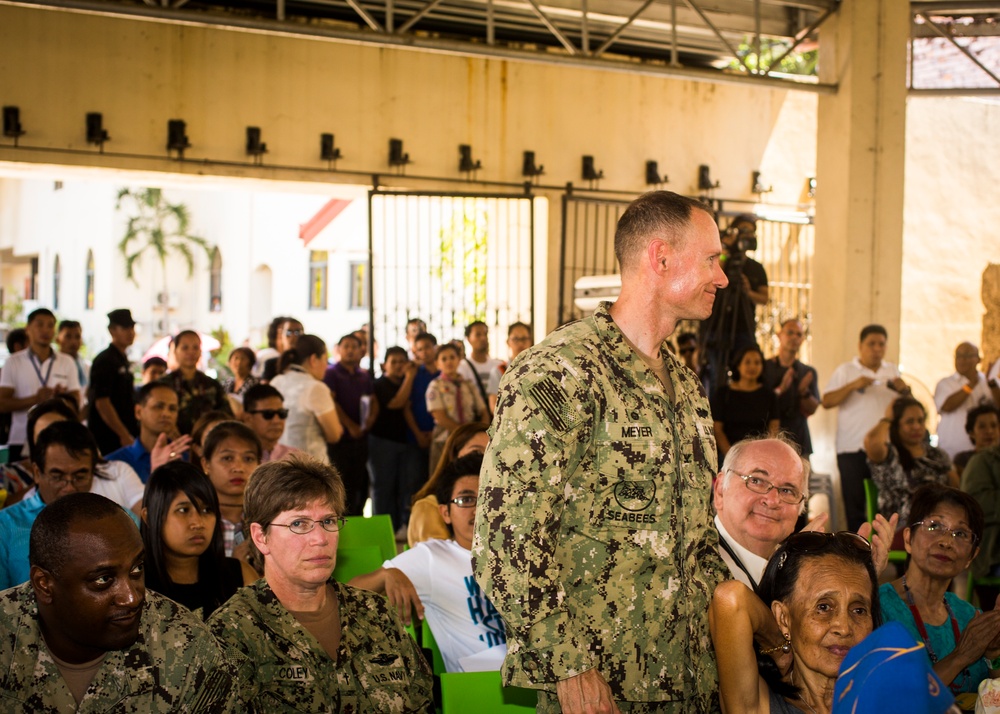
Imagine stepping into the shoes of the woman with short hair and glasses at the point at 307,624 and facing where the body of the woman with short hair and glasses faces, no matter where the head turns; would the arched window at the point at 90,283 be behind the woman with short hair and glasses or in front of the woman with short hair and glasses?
behind

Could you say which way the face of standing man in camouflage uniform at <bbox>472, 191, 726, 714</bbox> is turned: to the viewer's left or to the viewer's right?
to the viewer's right

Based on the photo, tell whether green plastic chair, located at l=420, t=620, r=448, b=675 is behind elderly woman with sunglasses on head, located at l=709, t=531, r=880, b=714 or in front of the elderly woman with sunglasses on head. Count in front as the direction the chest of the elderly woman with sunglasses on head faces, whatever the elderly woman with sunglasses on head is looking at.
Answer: behind

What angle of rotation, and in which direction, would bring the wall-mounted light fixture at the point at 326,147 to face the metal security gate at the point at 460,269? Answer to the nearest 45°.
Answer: approximately 90° to its left

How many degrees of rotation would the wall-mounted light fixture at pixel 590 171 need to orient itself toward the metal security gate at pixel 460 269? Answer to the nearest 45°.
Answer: approximately 135° to its right

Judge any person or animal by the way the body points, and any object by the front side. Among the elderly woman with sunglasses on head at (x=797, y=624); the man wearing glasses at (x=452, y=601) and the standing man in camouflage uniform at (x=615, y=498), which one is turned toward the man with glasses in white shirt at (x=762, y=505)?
the man wearing glasses

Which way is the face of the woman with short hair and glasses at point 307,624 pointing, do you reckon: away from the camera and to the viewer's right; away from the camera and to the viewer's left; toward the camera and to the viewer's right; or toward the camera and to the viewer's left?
toward the camera and to the viewer's right

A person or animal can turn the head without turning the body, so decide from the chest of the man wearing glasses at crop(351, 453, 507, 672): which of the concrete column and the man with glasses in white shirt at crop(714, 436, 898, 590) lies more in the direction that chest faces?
the man with glasses in white shirt

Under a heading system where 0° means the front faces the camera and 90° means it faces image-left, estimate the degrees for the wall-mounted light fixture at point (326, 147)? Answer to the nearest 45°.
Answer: approximately 315°

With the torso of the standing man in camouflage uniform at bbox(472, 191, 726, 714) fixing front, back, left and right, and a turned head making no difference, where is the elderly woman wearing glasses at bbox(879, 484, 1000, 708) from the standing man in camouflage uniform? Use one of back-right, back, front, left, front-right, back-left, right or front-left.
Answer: left

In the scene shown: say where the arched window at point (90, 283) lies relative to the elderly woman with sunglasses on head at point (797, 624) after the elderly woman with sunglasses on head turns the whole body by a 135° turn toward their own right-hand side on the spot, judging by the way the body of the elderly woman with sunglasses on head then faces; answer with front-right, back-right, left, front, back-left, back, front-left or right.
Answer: front-right
